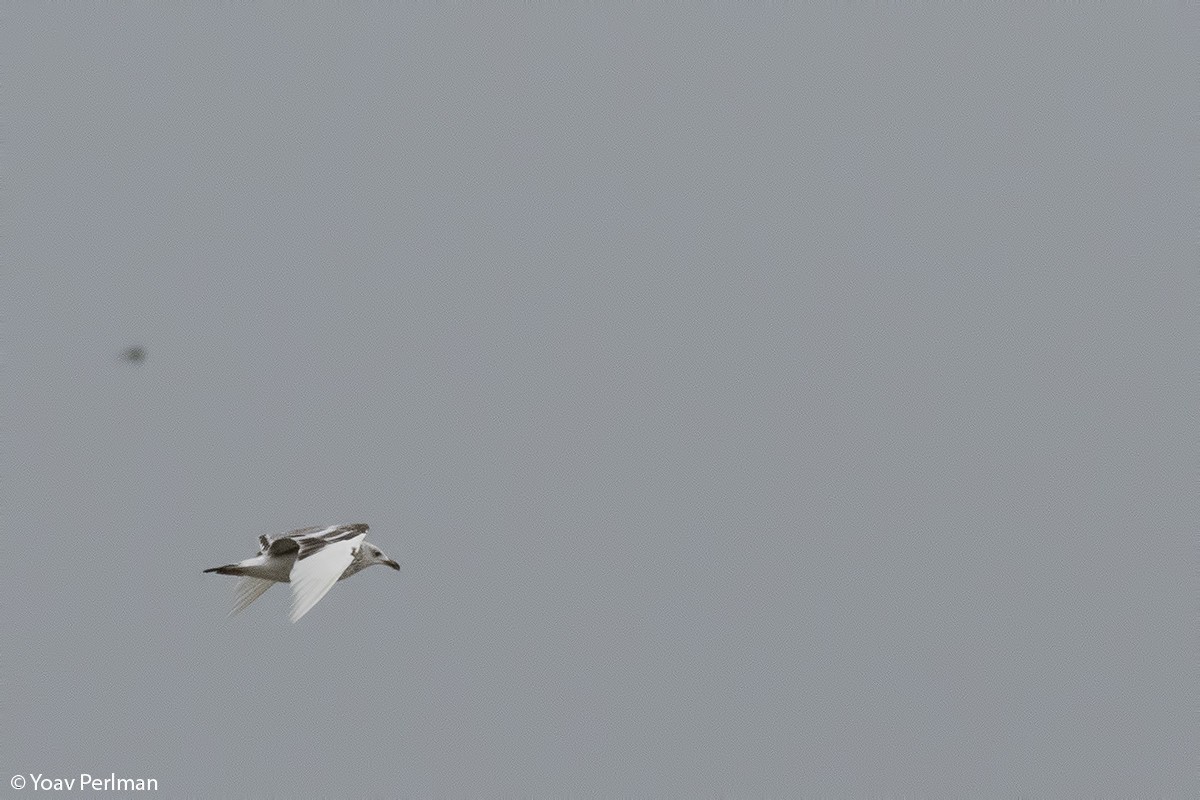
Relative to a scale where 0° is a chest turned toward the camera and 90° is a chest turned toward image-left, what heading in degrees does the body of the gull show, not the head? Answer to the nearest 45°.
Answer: approximately 270°
